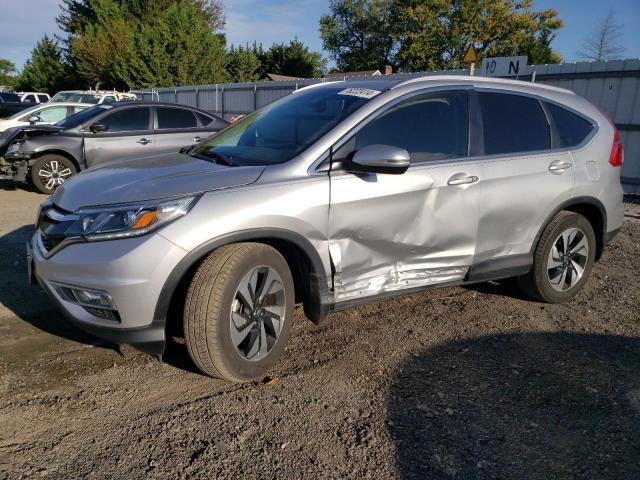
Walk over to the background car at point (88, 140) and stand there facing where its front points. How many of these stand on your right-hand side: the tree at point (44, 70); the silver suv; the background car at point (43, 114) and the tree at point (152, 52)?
3

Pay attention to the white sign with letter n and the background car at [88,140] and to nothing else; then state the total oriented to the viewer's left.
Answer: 1

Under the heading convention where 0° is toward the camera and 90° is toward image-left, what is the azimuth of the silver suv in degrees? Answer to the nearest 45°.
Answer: approximately 45°

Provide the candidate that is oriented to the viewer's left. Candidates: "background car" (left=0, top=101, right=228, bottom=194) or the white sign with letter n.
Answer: the background car

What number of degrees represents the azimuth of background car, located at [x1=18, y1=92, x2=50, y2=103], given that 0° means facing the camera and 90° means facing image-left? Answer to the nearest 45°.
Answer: approximately 45°

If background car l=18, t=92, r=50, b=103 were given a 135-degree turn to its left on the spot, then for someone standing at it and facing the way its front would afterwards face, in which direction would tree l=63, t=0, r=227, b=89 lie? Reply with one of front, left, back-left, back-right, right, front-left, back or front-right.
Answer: front-left

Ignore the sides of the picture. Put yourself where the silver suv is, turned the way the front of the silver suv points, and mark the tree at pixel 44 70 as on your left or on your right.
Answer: on your right

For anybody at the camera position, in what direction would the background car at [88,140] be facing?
facing to the left of the viewer

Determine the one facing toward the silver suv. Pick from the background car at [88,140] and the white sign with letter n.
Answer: the white sign with letter n

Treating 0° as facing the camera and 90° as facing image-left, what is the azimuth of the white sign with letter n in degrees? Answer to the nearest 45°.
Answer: approximately 0°
